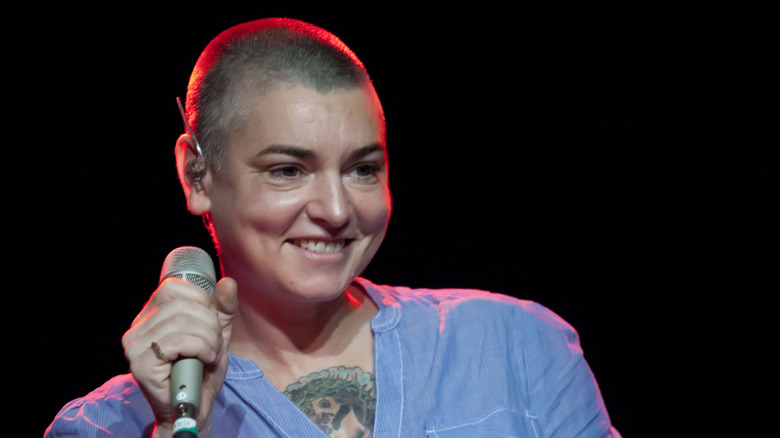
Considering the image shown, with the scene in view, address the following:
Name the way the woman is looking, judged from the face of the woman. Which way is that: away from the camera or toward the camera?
toward the camera

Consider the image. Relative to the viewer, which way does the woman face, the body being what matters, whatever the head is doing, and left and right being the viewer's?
facing the viewer
